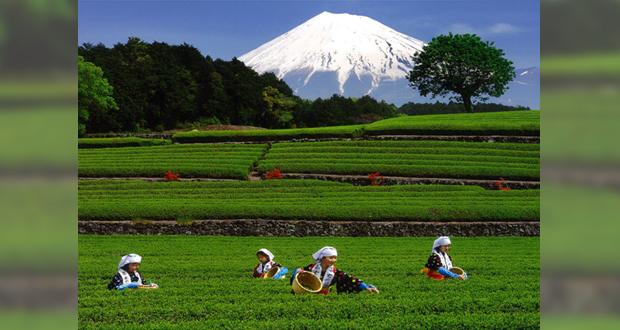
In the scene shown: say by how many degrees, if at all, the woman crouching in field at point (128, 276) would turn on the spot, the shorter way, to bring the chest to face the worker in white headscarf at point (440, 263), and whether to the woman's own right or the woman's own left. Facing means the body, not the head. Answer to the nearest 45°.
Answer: approximately 45° to the woman's own left

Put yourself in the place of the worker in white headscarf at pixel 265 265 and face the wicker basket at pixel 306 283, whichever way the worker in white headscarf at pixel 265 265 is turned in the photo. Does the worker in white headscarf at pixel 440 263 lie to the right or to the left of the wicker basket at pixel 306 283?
left

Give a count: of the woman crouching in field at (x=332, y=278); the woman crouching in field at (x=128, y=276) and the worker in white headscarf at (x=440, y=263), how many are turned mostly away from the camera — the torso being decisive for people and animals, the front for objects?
0

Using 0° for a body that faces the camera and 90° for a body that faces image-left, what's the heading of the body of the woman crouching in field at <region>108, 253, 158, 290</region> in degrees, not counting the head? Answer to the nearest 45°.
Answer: approximately 315°

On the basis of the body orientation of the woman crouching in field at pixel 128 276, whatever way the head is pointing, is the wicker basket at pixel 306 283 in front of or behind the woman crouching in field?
in front

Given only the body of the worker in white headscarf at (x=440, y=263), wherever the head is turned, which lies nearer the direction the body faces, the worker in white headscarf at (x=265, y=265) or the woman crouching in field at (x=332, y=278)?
the woman crouching in field

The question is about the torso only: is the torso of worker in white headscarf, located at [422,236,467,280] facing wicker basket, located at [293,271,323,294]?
no

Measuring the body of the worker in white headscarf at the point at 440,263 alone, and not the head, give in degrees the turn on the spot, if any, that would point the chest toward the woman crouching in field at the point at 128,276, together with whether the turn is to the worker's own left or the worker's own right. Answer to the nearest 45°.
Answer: approximately 90° to the worker's own right

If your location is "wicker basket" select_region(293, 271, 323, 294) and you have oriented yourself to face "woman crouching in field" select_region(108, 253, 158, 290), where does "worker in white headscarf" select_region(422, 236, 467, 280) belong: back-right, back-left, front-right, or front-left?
back-right

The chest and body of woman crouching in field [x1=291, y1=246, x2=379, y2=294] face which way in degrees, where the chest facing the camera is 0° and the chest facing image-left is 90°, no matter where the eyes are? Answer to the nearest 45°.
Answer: approximately 315°

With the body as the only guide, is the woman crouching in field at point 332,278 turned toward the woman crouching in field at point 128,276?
no

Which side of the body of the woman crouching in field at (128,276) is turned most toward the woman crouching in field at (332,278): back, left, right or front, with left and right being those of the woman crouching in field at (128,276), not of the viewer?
front
